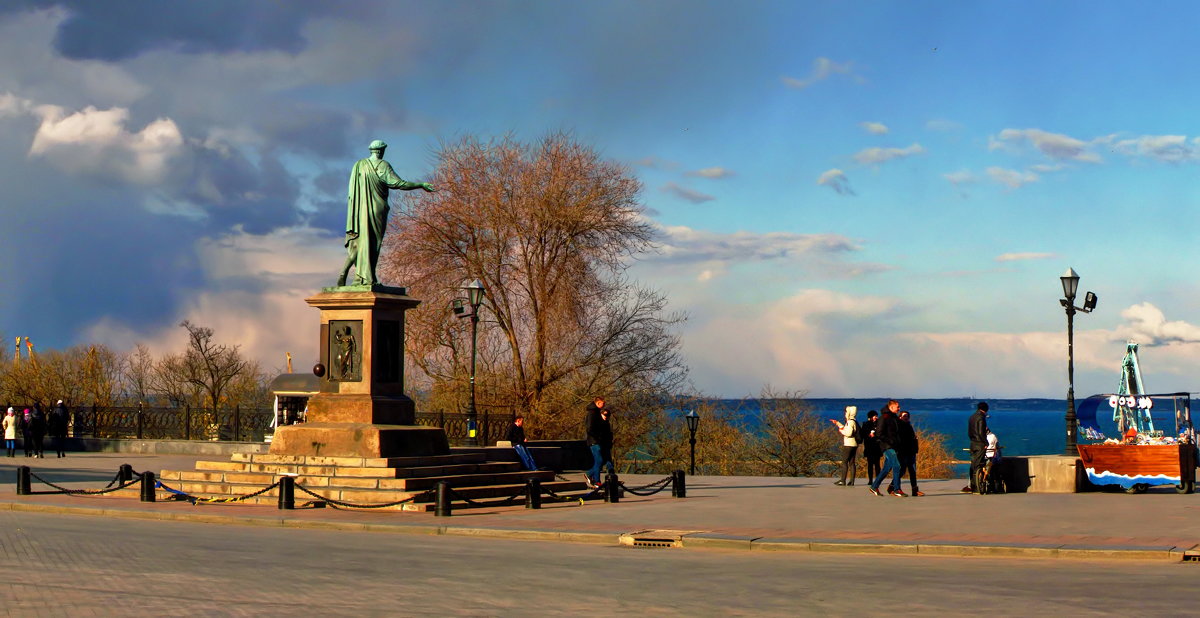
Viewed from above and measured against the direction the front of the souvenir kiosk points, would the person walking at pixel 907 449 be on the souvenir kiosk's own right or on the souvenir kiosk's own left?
on the souvenir kiosk's own right

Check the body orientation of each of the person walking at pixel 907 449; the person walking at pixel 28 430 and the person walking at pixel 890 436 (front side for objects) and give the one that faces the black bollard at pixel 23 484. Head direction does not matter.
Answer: the person walking at pixel 28 430

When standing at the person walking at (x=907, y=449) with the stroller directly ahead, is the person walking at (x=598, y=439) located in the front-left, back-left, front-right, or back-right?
back-left

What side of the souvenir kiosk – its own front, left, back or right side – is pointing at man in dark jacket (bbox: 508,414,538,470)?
right

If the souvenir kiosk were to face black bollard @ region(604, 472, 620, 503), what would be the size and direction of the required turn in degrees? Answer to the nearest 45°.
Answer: approximately 45° to its right
